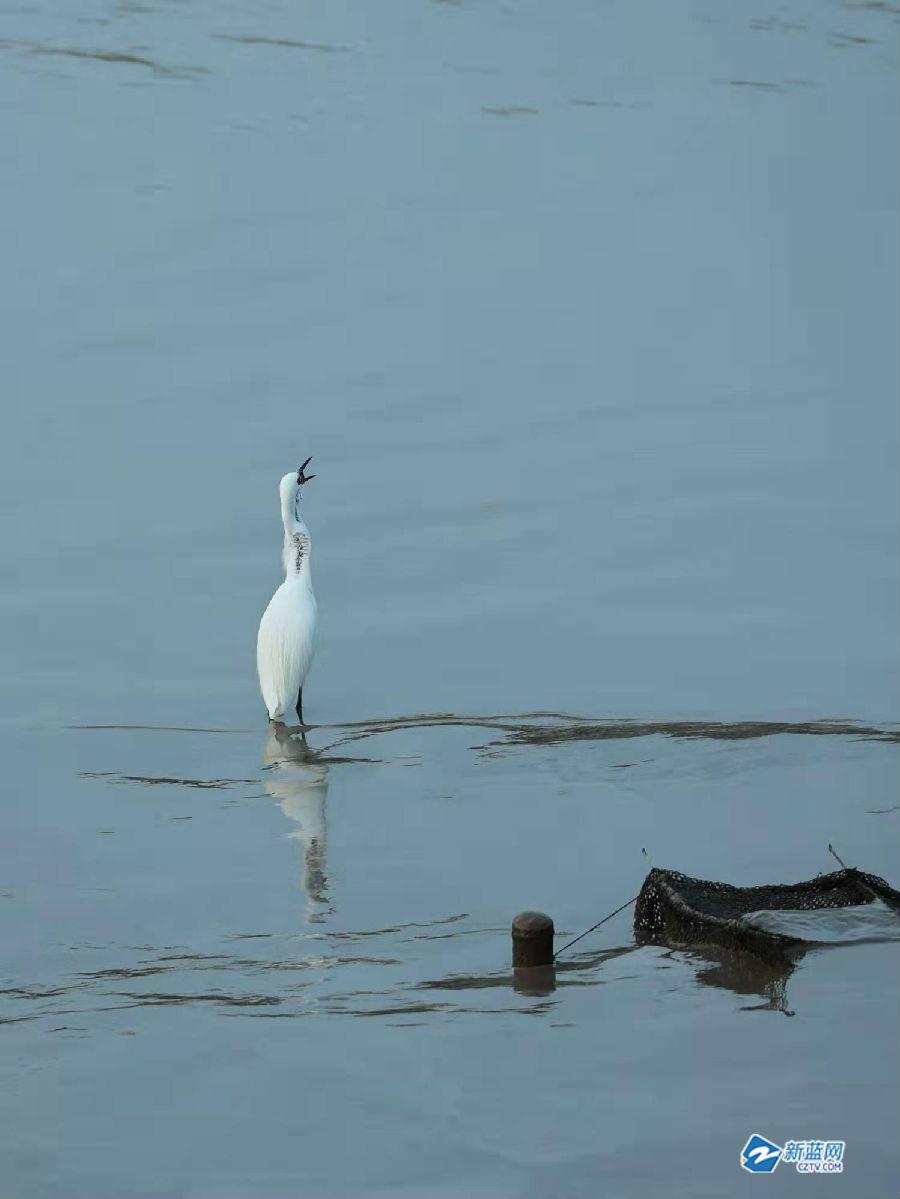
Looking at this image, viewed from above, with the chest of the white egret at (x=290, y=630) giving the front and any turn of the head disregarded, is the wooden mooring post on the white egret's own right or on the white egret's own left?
on the white egret's own right

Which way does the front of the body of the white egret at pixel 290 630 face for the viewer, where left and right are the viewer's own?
facing away from the viewer and to the right of the viewer

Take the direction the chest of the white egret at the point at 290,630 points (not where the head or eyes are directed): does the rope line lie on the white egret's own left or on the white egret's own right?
on the white egret's own right

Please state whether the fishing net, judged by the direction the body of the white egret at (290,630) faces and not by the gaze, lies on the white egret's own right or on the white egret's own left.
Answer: on the white egret's own right
